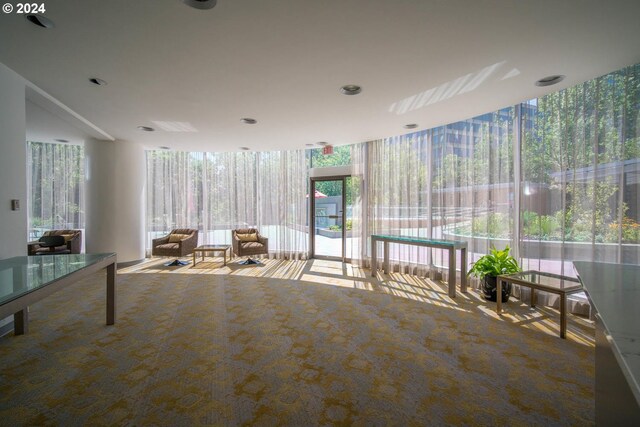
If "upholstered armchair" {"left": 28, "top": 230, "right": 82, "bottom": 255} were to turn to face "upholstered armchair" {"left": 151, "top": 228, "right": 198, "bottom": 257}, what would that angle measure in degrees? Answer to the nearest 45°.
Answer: approximately 90° to its left

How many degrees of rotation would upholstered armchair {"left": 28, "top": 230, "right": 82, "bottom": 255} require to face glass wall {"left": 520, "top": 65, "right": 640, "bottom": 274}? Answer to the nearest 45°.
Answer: approximately 90° to its left

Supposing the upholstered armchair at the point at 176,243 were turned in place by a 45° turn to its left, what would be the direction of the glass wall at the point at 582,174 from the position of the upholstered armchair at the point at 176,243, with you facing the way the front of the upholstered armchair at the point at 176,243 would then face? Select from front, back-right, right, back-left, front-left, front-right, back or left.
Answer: front-left

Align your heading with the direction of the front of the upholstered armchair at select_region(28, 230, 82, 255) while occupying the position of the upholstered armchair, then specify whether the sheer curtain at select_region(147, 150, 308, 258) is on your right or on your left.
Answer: on your left

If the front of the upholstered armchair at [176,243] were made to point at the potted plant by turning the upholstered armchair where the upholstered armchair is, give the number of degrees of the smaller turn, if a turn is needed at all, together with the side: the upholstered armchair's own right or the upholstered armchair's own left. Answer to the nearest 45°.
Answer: approximately 90° to the upholstered armchair's own left

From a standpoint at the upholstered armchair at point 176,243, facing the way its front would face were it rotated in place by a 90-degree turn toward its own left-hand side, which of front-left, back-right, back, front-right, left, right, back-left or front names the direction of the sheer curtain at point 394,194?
front

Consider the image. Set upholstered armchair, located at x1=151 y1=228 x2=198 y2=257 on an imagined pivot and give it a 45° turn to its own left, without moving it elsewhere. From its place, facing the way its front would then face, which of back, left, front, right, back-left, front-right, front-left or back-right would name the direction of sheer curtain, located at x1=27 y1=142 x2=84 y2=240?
back-right

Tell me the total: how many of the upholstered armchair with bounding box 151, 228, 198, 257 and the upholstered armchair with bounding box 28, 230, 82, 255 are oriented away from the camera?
0

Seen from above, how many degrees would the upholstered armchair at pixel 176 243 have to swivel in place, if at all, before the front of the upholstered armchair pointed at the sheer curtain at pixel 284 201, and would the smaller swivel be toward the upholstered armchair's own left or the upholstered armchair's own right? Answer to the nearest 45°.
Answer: approximately 135° to the upholstered armchair's own left

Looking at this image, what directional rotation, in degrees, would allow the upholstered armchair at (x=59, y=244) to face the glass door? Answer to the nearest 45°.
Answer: approximately 90° to its left

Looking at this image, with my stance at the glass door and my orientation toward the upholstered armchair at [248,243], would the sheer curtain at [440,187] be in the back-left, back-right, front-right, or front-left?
back-left

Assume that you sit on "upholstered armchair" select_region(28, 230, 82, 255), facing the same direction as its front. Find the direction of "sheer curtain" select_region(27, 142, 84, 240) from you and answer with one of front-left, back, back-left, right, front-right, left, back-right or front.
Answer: back-right
